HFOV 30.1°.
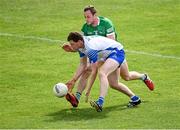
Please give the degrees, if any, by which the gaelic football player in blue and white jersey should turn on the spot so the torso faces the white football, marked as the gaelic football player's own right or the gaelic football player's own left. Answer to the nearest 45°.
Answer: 0° — they already face it

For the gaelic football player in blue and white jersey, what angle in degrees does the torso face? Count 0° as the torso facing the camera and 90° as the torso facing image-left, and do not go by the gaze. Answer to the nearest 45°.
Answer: approximately 90°
